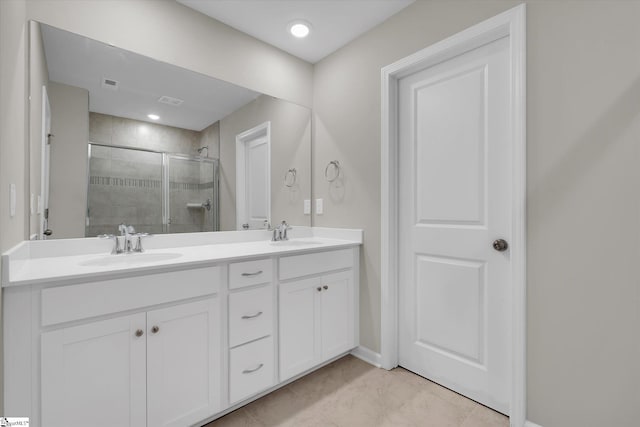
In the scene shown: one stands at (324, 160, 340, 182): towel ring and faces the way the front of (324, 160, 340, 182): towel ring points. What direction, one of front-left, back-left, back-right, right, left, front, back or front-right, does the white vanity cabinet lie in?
front

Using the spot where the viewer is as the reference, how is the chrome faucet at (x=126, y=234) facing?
facing the viewer

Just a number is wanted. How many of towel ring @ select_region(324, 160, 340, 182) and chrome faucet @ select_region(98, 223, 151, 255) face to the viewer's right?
0

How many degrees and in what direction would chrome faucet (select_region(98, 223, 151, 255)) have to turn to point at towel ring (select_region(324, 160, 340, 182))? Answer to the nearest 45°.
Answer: approximately 90° to its left

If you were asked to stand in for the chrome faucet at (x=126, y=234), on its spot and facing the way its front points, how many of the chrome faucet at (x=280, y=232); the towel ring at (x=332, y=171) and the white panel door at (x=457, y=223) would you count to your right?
0

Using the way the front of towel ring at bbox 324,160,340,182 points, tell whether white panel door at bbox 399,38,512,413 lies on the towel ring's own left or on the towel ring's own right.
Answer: on the towel ring's own left

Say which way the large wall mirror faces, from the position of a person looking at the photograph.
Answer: facing the viewer and to the right of the viewer

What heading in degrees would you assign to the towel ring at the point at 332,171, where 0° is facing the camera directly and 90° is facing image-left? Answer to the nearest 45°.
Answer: approximately 45°
